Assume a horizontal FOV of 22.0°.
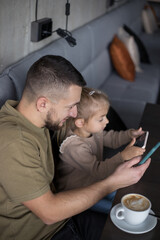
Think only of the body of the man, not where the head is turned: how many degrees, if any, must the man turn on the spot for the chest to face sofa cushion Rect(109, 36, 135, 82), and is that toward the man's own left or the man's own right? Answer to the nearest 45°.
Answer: approximately 90° to the man's own left

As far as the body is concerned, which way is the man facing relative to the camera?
to the viewer's right

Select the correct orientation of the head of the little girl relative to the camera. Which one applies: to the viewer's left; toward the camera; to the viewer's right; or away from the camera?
to the viewer's right
